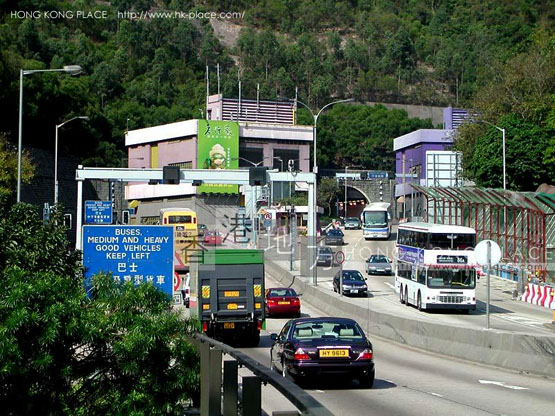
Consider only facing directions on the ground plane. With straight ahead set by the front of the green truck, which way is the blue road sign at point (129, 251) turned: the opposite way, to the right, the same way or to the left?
the opposite way

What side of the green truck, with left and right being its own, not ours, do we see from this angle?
back

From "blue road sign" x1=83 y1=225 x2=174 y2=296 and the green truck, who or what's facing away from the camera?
the green truck

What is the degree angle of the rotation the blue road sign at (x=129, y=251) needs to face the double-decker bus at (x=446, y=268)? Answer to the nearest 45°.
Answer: approximately 135° to its left

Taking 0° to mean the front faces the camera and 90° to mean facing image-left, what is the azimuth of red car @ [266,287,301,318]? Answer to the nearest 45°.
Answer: approximately 180°

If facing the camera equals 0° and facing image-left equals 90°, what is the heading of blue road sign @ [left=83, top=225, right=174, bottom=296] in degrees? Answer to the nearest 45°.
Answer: approximately 0°

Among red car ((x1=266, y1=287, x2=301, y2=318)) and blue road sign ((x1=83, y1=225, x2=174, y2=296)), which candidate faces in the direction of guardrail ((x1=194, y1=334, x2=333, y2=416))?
the blue road sign

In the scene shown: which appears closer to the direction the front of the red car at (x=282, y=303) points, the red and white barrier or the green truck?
the red and white barrier
